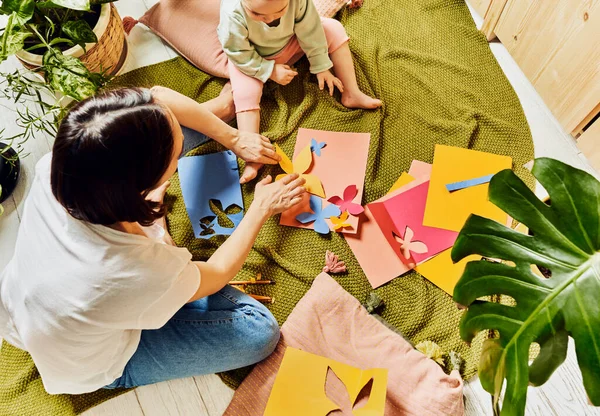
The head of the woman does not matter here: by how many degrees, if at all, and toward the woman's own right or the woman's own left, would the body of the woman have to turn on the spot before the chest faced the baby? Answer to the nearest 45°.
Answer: approximately 45° to the woman's own left

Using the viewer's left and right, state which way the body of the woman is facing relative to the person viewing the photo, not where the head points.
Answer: facing away from the viewer and to the right of the viewer

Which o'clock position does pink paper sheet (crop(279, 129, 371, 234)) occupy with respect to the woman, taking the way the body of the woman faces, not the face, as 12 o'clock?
The pink paper sheet is roughly at 12 o'clock from the woman.

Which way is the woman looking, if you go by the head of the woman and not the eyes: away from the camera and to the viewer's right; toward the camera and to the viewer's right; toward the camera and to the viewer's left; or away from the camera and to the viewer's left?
away from the camera and to the viewer's right

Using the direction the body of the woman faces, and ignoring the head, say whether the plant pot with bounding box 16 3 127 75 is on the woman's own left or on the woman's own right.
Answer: on the woman's own left
